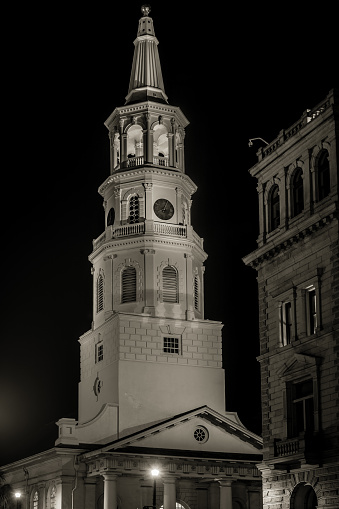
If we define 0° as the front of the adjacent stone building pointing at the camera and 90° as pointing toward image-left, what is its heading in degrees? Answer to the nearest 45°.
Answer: approximately 45°
